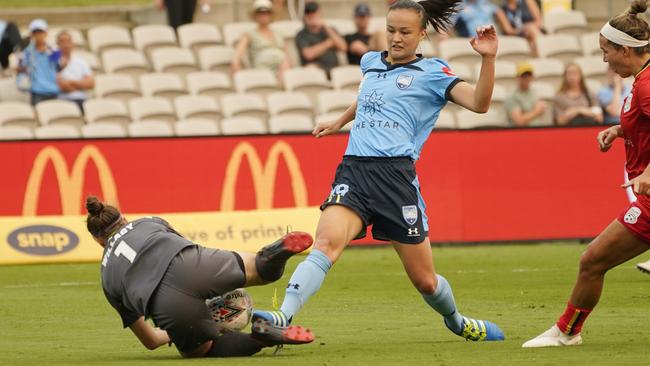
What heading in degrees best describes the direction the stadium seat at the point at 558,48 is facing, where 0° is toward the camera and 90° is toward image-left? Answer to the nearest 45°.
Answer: approximately 0°

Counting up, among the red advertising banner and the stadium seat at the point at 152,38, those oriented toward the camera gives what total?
2

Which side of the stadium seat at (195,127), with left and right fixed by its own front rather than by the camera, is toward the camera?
front

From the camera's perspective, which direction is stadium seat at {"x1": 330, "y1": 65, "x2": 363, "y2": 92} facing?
toward the camera

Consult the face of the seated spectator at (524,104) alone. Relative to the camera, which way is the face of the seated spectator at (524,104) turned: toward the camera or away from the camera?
toward the camera

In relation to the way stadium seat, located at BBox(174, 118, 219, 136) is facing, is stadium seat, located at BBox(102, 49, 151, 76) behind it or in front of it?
behind

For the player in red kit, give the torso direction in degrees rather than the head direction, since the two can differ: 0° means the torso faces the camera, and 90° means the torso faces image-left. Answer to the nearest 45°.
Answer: approximately 90°

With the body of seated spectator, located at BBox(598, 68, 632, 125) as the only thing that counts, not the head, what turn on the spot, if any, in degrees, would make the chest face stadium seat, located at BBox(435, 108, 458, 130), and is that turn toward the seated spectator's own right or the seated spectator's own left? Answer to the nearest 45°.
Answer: approximately 45° to the seated spectator's own right

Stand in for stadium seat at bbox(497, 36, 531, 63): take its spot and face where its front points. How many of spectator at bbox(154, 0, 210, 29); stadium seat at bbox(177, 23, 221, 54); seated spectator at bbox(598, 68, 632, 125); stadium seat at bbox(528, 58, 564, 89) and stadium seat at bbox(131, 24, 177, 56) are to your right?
3

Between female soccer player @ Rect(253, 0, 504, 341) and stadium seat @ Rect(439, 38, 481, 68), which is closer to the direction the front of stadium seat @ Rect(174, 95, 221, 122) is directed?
the female soccer player

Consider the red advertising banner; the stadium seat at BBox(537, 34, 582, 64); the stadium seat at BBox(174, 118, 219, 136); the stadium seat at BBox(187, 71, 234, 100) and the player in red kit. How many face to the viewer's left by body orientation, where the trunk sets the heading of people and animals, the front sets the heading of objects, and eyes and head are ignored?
1

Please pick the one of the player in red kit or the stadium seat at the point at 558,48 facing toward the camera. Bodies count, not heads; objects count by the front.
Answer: the stadium seat

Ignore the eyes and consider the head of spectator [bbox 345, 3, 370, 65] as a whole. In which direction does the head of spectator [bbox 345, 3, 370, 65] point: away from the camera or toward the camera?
toward the camera

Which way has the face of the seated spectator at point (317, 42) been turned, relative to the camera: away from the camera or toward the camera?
toward the camera

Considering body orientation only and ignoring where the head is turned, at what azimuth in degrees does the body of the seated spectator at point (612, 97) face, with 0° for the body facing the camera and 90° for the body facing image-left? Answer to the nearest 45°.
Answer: approximately 0°

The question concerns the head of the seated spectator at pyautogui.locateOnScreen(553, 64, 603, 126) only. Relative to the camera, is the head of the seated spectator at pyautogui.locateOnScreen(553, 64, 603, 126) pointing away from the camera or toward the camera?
toward the camera

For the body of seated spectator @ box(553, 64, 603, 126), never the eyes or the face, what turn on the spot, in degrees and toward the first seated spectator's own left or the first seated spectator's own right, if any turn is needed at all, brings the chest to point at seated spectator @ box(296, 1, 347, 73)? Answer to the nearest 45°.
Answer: approximately 90° to the first seated spectator's own right
